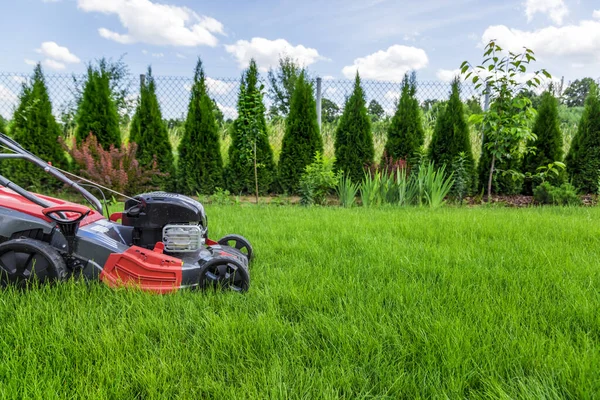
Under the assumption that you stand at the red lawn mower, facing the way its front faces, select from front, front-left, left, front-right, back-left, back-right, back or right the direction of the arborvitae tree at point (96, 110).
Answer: left

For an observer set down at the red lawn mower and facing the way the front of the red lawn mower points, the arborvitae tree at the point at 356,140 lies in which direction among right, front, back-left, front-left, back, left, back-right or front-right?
front-left

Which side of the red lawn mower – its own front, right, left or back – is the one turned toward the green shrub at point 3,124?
left

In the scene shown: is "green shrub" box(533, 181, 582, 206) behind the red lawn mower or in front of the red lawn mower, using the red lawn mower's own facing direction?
in front

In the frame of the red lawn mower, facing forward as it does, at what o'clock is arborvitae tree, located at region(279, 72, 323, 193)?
The arborvitae tree is roughly at 10 o'clock from the red lawn mower.

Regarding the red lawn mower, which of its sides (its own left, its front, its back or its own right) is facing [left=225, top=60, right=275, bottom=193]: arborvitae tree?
left

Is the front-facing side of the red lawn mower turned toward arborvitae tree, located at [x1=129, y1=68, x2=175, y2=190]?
no

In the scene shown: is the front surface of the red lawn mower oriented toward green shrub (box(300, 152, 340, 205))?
no

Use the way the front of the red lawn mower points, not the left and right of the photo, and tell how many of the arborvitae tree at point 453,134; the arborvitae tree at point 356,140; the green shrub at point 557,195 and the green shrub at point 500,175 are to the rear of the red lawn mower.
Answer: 0

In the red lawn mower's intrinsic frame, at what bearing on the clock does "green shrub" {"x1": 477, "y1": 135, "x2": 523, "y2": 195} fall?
The green shrub is roughly at 11 o'clock from the red lawn mower.

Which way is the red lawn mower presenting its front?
to the viewer's right

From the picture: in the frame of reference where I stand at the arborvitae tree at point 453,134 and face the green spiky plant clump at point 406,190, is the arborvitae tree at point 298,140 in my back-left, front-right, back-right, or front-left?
front-right

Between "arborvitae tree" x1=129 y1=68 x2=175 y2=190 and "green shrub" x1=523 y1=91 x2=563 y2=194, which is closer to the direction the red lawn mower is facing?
the green shrub
